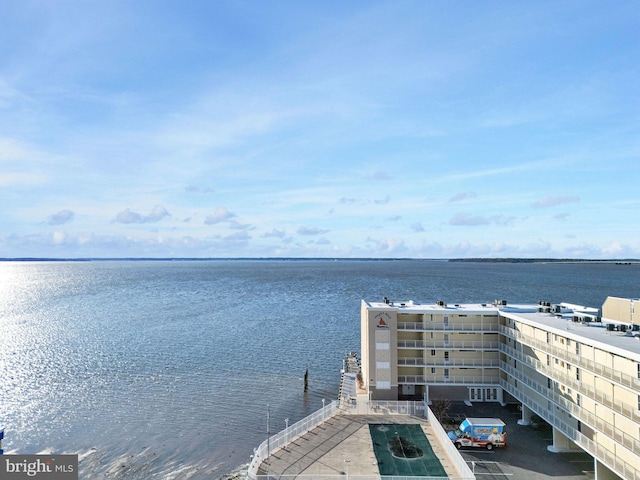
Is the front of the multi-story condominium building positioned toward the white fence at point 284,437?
yes

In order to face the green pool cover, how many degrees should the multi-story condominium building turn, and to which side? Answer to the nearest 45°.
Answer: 0° — it already faces it

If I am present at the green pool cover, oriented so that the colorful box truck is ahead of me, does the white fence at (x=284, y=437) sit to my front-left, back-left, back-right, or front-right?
back-left

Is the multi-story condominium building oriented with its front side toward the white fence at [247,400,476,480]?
yes
